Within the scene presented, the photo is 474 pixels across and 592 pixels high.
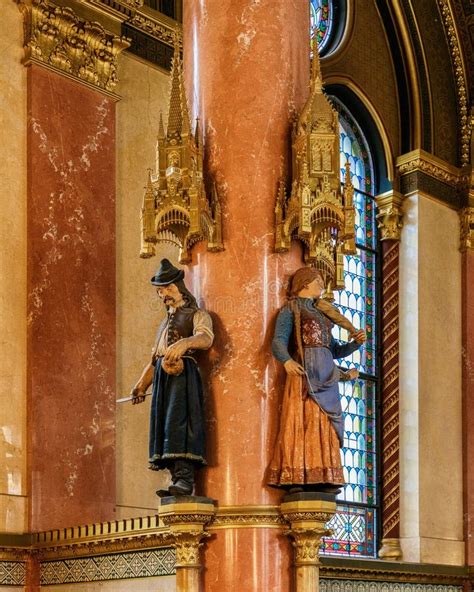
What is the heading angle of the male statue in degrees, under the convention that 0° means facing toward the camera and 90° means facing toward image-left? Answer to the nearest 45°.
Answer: approximately 45°

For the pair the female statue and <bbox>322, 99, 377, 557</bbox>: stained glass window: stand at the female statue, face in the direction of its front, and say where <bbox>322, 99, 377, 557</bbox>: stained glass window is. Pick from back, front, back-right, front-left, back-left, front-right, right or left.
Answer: back-left

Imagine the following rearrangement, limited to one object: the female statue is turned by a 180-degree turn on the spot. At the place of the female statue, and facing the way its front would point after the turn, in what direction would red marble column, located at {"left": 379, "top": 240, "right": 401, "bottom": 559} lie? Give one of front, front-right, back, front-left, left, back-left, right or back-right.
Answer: front-right

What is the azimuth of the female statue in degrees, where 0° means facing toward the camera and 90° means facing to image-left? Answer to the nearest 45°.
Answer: approximately 315°
